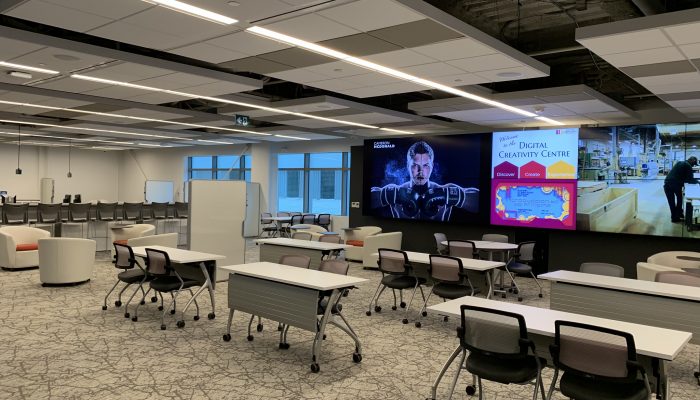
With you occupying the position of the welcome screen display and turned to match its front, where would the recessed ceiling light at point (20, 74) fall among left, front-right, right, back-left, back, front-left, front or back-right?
front

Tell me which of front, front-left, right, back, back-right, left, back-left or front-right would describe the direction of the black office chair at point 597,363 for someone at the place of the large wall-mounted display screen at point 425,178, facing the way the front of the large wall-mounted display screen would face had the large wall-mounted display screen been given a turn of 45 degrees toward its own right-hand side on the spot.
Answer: left

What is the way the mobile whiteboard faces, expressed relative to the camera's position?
facing the viewer

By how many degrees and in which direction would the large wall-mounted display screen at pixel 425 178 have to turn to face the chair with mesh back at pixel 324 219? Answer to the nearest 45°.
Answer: approximately 90° to its right

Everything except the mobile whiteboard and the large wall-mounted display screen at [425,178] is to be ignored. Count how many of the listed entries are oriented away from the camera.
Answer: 0

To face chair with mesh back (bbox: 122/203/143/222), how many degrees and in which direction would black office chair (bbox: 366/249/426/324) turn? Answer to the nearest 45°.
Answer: approximately 90° to its left

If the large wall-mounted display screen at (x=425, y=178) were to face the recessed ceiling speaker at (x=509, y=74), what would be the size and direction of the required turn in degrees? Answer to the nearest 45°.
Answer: approximately 45° to its left

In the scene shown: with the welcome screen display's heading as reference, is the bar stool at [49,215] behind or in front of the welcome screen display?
in front

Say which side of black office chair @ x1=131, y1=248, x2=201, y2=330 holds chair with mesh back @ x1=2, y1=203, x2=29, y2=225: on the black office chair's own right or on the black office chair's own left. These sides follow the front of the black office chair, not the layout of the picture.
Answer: on the black office chair's own left

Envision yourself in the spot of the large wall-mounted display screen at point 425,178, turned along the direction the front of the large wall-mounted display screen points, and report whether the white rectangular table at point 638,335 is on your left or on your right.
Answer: on your left

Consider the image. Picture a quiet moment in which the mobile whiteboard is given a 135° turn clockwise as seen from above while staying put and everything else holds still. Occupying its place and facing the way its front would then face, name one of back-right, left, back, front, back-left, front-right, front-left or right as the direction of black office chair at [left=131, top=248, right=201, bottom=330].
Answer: back-left

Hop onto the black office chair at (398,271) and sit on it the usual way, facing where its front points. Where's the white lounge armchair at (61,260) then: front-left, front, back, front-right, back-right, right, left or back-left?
back-left

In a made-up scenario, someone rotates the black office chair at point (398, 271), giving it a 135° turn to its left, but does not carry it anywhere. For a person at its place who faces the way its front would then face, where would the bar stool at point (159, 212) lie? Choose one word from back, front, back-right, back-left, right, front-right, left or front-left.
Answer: front-right

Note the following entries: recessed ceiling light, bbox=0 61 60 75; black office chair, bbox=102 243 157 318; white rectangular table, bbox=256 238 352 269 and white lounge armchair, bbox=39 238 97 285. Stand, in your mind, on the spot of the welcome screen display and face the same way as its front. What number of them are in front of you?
4
